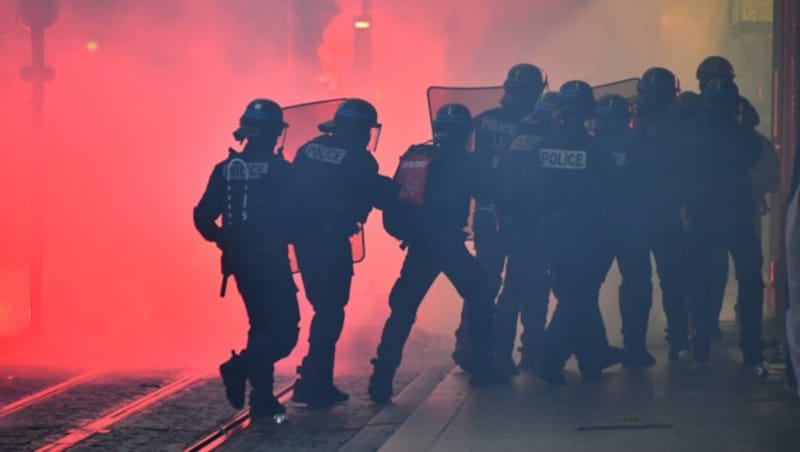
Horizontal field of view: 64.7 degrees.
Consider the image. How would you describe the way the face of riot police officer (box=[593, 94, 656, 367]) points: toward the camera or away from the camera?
away from the camera

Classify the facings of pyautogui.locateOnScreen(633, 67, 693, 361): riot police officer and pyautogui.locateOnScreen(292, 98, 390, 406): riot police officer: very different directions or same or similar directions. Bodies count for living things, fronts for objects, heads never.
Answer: same or similar directions

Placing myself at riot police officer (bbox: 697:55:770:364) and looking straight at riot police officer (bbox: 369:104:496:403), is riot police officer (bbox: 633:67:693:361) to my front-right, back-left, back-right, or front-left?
front-right

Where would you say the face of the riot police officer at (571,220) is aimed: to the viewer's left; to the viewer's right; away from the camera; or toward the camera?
away from the camera

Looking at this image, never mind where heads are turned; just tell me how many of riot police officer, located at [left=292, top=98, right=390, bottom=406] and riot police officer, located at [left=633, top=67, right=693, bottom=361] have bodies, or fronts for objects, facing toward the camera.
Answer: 0

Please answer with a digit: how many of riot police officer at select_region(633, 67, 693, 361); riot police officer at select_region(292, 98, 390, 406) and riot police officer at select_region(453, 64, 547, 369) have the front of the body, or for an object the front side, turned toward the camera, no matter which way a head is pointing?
0
